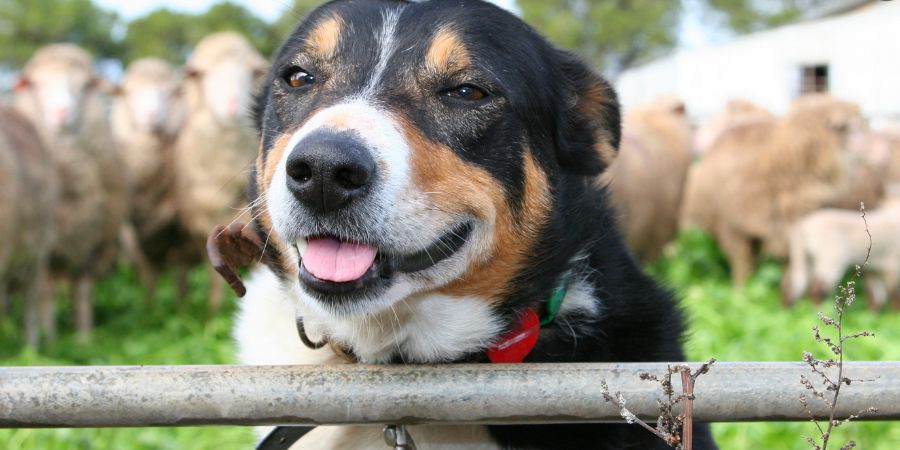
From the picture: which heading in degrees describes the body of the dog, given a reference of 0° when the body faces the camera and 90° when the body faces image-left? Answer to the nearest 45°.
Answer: approximately 45°

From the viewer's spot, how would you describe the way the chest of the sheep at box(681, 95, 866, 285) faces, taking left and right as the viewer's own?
facing to the right of the viewer

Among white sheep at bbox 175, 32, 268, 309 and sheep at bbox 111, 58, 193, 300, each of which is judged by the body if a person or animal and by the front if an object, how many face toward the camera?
2

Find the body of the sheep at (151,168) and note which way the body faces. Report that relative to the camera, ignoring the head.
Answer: toward the camera

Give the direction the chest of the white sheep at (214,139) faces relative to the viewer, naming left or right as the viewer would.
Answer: facing the viewer

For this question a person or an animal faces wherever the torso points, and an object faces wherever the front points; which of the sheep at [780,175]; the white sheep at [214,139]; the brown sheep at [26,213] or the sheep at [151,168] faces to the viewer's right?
the sheep at [780,175]
